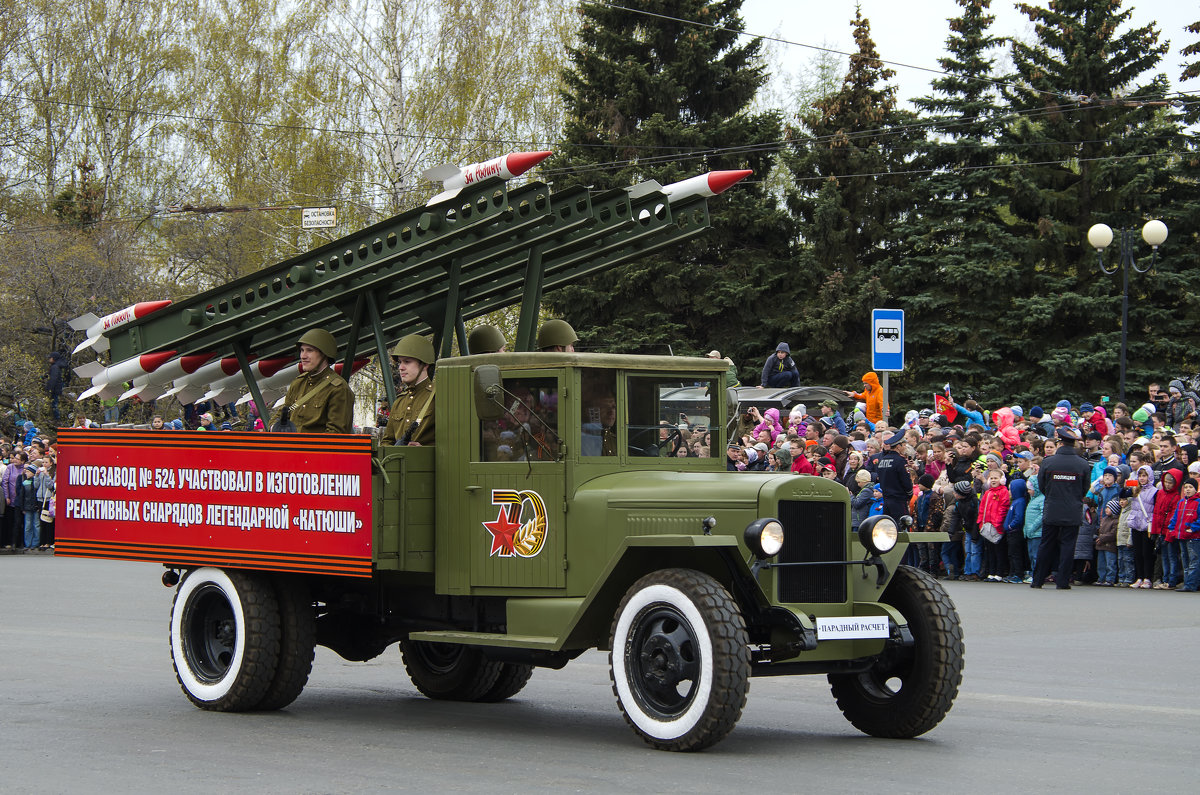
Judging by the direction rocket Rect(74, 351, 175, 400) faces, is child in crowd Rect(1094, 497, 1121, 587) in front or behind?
in front

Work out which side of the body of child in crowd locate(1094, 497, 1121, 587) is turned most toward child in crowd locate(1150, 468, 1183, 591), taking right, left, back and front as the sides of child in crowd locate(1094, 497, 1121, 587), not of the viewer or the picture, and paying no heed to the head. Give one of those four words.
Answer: left

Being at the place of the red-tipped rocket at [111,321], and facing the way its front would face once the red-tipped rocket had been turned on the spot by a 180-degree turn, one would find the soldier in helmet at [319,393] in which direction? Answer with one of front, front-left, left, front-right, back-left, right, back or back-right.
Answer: back-left

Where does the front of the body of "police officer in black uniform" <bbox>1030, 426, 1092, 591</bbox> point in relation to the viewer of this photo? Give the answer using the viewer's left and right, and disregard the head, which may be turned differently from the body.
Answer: facing away from the viewer

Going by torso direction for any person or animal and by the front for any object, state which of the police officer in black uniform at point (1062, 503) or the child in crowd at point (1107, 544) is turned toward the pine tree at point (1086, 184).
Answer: the police officer in black uniform

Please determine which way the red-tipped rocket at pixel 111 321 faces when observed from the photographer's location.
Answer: facing to the right of the viewer

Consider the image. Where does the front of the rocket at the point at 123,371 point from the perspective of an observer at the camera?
facing to the right of the viewer

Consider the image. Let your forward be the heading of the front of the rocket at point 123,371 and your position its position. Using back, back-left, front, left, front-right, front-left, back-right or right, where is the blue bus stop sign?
front-left

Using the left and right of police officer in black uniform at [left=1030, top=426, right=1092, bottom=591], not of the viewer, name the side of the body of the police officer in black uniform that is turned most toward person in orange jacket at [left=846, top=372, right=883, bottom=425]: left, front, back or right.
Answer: front

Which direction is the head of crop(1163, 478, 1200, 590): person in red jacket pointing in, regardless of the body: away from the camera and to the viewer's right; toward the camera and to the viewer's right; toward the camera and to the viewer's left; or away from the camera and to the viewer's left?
toward the camera and to the viewer's left

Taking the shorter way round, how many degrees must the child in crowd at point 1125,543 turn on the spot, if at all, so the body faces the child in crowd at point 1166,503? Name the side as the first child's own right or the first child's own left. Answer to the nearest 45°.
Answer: approximately 90° to the first child's own left

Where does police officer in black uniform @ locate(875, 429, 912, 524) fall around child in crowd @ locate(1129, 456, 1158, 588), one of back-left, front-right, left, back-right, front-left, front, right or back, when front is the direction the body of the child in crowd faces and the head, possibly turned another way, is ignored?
front-right

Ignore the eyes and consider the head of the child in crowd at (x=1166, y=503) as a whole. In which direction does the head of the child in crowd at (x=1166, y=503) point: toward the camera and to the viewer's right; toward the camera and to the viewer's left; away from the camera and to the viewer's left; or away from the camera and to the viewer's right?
toward the camera and to the viewer's left
